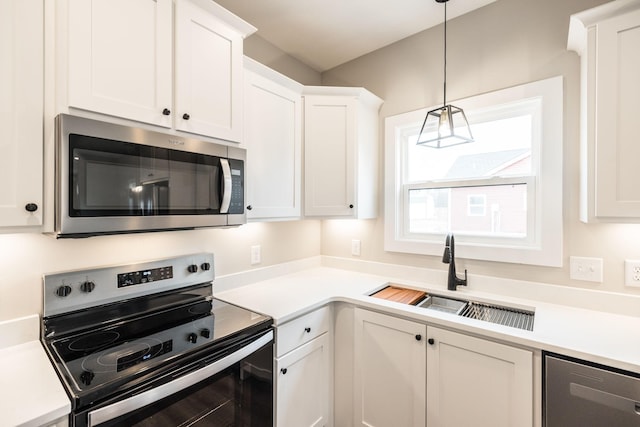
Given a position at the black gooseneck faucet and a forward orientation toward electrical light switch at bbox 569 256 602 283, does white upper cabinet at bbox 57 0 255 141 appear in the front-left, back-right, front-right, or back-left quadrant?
back-right

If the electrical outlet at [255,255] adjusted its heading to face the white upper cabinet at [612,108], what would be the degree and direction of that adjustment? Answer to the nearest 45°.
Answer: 0° — it already faces it

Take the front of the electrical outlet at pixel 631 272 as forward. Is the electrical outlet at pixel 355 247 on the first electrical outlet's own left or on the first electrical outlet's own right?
on the first electrical outlet's own right

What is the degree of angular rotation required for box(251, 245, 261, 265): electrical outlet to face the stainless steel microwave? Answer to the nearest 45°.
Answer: approximately 90° to its right

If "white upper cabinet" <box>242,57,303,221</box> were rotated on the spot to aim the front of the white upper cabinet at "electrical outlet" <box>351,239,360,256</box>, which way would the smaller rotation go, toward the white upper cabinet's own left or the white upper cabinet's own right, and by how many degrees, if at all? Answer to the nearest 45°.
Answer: approximately 90° to the white upper cabinet's own left

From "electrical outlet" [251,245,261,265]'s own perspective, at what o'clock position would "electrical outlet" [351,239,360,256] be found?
"electrical outlet" [351,239,360,256] is roughly at 10 o'clock from "electrical outlet" [251,245,261,265].
